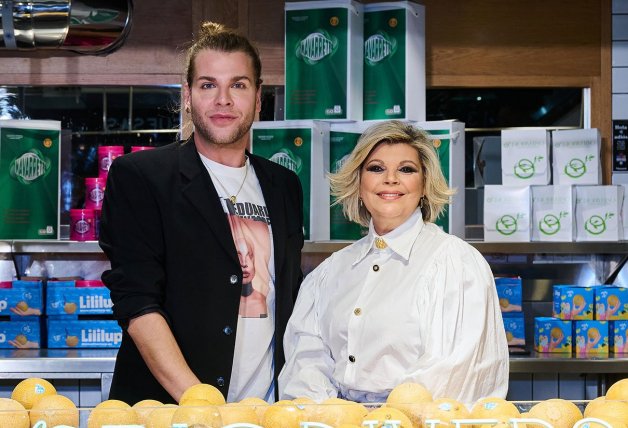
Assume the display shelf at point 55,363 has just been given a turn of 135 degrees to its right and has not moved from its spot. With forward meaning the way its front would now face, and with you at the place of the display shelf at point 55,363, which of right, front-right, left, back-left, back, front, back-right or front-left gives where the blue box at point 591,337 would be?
back-right

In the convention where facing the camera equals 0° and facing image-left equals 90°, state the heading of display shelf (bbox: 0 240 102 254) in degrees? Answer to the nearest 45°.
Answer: approximately 0°

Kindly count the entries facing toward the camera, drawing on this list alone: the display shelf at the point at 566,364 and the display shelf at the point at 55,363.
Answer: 2

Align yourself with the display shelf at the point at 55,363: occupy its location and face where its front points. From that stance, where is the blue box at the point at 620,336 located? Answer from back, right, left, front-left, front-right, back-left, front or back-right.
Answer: left

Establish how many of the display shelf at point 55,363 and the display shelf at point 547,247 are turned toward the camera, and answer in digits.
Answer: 2

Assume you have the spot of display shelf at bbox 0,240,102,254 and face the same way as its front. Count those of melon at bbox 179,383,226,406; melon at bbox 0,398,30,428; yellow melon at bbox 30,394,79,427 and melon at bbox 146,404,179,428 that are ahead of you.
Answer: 4

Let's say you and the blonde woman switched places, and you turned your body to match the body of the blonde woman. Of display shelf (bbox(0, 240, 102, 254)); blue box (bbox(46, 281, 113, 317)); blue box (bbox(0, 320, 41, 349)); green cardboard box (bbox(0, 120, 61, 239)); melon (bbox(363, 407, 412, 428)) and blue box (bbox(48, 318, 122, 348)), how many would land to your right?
5
